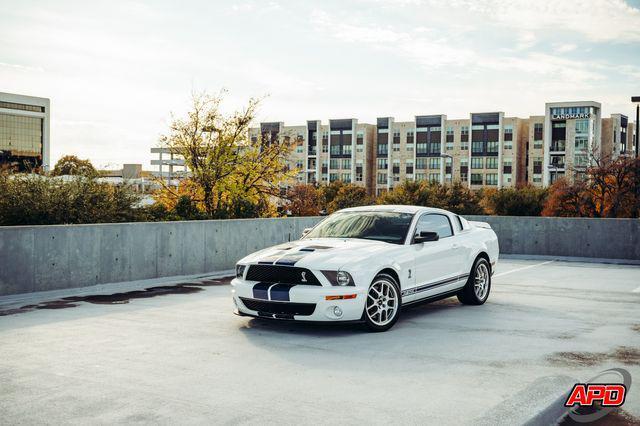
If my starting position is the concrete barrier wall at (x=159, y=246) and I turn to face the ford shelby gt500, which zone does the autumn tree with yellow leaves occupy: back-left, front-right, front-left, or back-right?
back-left

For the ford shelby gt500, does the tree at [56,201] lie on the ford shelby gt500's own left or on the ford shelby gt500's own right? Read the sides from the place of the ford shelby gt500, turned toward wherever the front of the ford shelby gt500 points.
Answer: on the ford shelby gt500's own right

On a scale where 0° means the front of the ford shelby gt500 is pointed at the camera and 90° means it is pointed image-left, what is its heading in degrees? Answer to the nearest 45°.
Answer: approximately 45°

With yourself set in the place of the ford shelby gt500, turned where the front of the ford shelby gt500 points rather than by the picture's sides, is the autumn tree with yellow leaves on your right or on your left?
on your right

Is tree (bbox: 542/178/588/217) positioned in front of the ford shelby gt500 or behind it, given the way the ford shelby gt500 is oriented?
behind

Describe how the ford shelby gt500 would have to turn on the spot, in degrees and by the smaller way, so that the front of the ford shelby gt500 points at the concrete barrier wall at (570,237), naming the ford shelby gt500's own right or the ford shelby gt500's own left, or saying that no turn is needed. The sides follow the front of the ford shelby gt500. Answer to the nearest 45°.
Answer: approximately 180°

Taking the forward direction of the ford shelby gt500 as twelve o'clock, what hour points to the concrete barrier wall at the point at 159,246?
The concrete barrier wall is roughly at 3 o'clock from the ford shelby gt500.
